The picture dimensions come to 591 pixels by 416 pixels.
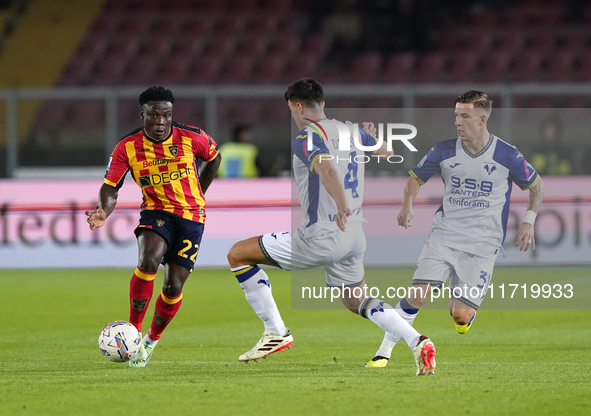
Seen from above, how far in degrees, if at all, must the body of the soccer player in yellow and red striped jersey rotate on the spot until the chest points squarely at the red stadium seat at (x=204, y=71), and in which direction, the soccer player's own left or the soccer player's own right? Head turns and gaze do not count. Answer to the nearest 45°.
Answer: approximately 180°

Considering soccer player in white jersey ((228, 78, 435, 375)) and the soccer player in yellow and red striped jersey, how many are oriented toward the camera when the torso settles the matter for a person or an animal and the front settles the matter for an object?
1

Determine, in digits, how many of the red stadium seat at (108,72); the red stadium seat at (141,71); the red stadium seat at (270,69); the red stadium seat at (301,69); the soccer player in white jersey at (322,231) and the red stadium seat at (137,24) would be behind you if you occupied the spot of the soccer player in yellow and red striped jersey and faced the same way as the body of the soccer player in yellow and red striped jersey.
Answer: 5

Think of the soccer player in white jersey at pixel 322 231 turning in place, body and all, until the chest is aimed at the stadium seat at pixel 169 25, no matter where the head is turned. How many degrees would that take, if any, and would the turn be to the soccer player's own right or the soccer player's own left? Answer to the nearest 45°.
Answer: approximately 45° to the soccer player's own right

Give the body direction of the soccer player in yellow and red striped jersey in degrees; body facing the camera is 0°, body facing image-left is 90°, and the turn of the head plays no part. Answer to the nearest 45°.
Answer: approximately 0°

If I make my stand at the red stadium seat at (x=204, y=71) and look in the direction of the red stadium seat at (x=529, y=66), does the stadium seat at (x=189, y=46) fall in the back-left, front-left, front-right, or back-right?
back-left

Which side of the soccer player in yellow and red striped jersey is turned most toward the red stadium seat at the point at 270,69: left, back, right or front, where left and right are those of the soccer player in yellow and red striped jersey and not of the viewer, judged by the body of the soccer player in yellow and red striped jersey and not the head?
back

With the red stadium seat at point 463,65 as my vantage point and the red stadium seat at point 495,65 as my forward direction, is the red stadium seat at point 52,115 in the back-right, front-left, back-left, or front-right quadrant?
back-right

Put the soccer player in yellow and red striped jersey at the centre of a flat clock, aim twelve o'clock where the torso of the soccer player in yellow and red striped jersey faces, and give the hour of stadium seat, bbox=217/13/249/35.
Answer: The stadium seat is roughly at 6 o'clock from the soccer player in yellow and red striped jersey.

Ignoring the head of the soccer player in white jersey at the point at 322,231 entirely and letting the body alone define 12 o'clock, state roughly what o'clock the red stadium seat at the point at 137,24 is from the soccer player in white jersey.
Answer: The red stadium seat is roughly at 1 o'clock from the soccer player in white jersey.

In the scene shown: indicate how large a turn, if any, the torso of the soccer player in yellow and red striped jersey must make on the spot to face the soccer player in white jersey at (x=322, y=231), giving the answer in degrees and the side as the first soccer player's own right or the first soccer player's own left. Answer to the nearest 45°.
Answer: approximately 45° to the first soccer player's own left

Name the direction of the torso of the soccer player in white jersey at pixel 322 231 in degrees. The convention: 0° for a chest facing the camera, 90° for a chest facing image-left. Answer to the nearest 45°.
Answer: approximately 135°

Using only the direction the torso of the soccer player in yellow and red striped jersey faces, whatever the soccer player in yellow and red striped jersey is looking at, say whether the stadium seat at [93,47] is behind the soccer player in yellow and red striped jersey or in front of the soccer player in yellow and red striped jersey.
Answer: behind
